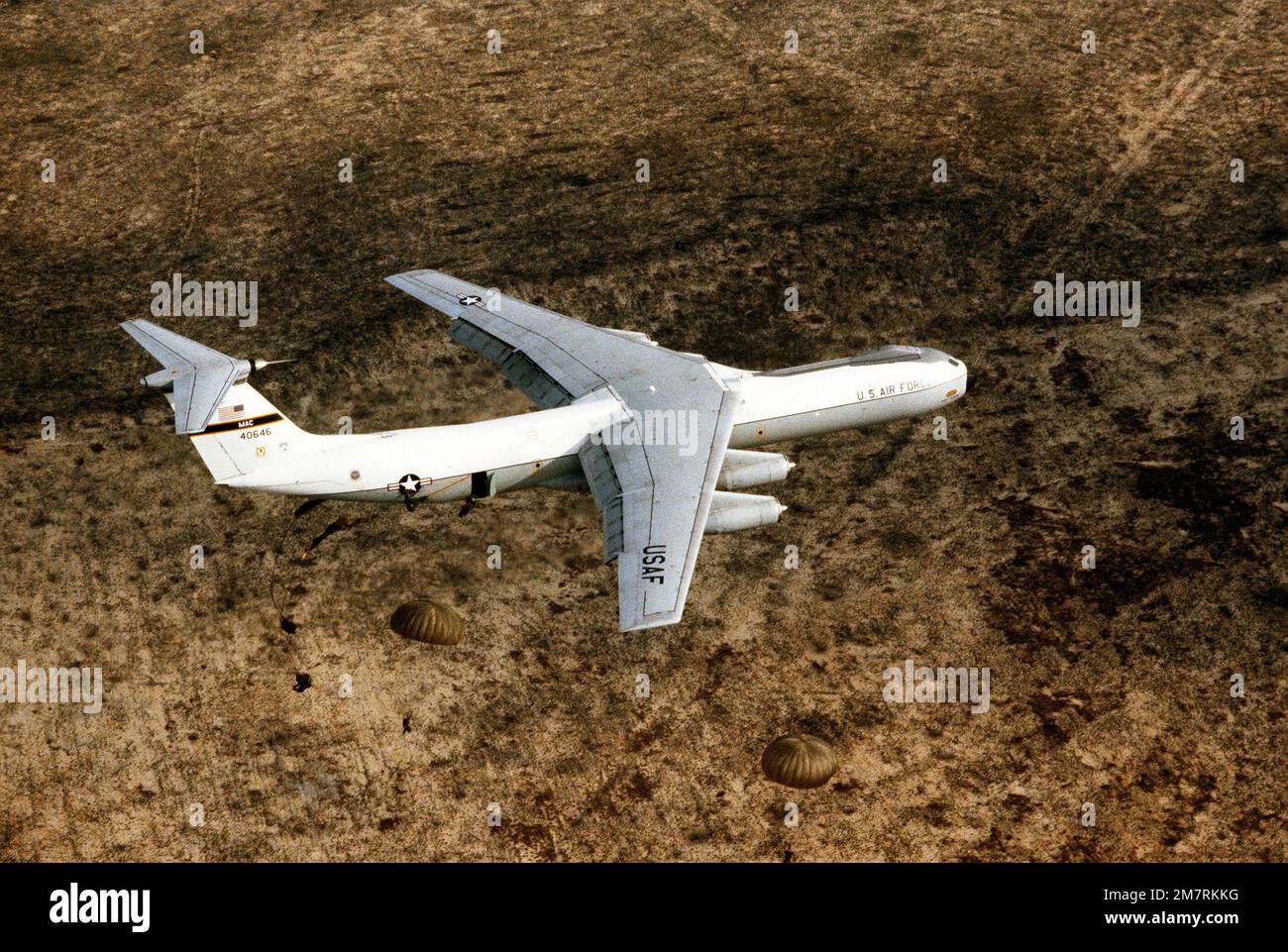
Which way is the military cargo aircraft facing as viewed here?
to the viewer's right
